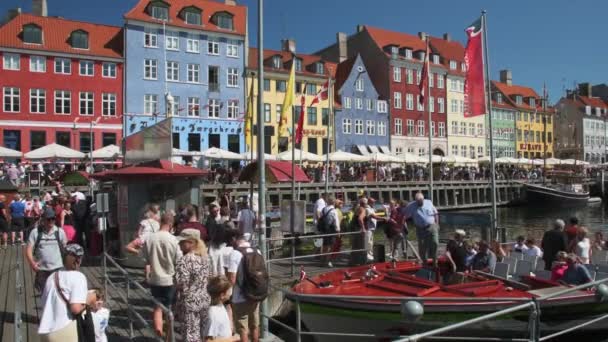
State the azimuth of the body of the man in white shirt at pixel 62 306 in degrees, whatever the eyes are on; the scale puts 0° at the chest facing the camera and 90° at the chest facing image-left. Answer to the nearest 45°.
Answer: approximately 225°

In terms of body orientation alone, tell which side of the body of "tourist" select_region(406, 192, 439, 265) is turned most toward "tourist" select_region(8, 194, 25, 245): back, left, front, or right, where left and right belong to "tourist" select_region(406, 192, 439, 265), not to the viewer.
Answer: right

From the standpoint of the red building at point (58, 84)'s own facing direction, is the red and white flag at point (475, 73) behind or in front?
in front

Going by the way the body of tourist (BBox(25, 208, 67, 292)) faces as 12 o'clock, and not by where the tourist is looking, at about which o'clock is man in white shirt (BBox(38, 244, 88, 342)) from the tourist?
The man in white shirt is roughly at 12 o'clock from the tourist.

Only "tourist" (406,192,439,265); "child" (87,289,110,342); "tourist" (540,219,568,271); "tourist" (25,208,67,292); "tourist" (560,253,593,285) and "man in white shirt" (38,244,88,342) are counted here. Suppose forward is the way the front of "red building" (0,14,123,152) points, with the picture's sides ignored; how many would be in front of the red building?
6

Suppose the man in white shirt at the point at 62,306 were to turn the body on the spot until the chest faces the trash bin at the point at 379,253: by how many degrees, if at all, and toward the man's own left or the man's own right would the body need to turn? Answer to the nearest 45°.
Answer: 0° — they already face it

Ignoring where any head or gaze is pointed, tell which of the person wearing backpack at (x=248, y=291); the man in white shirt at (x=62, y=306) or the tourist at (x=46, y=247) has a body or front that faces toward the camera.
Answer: the tourist

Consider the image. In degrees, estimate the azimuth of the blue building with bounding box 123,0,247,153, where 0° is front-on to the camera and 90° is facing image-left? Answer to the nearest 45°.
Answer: approximately 0°

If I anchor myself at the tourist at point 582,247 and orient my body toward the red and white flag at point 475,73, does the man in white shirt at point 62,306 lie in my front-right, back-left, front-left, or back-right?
back-left

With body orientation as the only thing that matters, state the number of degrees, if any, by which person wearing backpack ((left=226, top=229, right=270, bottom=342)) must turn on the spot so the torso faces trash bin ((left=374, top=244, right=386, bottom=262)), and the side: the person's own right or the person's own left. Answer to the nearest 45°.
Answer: approximately 90° to the person's own right

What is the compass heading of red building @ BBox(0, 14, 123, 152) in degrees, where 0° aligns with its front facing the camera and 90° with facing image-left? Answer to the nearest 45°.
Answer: approximately 0°
